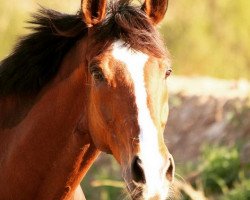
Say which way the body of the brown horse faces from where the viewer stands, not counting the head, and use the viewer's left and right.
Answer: facing the viewer and to the right of the viewer
